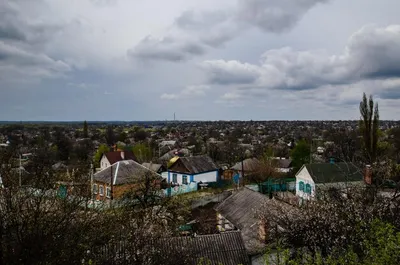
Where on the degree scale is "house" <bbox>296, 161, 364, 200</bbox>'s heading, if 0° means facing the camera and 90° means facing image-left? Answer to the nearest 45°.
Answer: approximately 45°

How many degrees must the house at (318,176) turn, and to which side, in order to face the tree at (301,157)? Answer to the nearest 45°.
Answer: approximately 135° to its right

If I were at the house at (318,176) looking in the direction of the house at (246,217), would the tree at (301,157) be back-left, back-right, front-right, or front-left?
back-right

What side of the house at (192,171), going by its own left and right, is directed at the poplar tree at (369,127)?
left

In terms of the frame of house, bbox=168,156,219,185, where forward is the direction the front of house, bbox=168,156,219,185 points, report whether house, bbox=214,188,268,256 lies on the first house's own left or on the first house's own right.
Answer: on the first house's own left

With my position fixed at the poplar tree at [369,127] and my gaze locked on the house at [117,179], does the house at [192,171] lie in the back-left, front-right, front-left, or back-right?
front-right

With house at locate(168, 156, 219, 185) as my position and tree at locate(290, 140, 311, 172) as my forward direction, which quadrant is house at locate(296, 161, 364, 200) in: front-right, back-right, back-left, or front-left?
front-right

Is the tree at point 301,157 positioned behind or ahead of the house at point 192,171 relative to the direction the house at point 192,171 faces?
behind

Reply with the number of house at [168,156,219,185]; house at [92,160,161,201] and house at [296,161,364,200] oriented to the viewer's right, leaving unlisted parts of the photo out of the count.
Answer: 0

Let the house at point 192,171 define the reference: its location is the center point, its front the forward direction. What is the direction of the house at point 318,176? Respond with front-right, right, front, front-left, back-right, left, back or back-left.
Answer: left

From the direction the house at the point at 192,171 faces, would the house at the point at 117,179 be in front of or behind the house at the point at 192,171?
in front

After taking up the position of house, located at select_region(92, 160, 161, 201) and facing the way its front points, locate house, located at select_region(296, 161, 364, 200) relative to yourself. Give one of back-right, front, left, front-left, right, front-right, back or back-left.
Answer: back-left

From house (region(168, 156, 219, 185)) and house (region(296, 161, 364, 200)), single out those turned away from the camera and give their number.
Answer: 0

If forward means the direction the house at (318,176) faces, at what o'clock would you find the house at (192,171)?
the house at (192,171) is roughly at 2 o'clock from the house at (318,176).

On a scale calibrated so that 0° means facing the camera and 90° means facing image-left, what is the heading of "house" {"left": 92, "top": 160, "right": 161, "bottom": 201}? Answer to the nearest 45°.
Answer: approximately 45°
